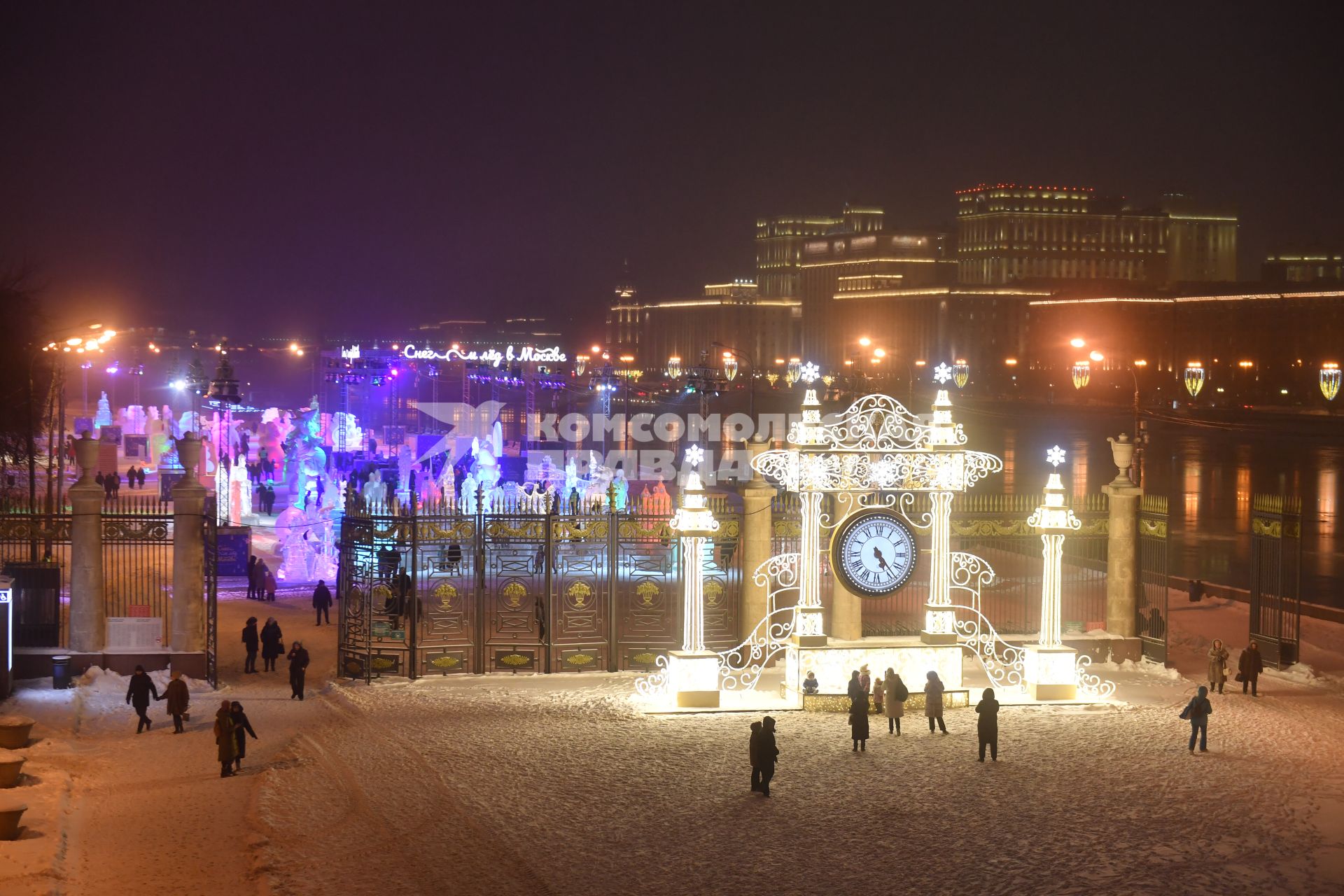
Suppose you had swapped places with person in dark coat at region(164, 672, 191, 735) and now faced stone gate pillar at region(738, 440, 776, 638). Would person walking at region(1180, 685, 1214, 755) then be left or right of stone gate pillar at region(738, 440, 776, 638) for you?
right

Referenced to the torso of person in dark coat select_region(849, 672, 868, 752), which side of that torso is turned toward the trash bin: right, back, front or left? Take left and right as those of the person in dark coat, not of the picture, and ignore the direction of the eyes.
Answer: left

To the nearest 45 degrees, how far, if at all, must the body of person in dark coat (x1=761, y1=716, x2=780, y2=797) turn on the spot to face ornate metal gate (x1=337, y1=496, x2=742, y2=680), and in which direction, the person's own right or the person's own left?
approximately 135° to the person's own left

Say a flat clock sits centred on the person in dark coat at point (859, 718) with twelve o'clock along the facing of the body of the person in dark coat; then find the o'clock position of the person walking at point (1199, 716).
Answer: The person walking is roughly at 3 o'clock from the person in dark coat.

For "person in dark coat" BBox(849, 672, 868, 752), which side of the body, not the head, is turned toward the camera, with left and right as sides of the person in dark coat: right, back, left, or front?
back

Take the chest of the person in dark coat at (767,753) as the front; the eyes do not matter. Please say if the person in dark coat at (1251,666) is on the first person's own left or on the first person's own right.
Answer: on the first person's own right

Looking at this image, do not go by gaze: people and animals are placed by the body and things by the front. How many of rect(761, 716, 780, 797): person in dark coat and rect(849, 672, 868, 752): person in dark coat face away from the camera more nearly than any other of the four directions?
1

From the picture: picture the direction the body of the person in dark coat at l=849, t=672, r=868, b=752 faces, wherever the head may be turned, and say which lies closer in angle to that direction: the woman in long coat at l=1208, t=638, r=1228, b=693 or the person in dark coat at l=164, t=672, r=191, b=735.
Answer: the woman in long coat

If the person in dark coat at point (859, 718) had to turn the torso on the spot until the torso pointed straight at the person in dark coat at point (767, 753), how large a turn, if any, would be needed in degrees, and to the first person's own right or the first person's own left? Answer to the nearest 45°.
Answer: approximately 135° to the first person's own left

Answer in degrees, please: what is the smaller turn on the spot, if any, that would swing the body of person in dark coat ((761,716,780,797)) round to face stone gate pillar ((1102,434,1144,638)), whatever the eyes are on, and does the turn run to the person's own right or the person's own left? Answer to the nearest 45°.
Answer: approximately 45° to the person's own left

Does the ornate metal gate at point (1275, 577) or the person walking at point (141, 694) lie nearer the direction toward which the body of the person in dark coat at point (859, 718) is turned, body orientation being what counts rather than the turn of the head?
the ornate metal gate

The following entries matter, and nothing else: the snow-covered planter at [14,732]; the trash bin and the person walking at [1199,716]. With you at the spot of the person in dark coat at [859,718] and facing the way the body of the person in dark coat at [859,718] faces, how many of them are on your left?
2

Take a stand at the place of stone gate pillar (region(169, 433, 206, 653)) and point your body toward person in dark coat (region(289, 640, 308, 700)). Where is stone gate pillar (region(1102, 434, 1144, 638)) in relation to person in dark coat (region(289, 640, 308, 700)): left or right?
left

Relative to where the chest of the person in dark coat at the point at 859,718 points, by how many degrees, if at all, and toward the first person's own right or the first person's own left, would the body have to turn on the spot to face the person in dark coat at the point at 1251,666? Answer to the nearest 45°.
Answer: approximately 45° to the first person's own right
